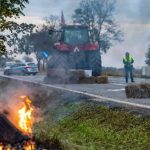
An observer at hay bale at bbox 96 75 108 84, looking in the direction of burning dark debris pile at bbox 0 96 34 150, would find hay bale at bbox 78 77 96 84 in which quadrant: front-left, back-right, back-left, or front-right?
front-right

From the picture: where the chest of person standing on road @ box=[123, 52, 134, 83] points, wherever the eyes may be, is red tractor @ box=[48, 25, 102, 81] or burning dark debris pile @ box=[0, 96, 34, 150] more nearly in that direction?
the burning dark debris pile

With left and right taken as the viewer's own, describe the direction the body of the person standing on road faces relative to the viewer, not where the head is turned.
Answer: facing the viewer

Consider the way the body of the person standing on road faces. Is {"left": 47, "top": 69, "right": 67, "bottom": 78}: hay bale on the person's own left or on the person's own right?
on the person's own right

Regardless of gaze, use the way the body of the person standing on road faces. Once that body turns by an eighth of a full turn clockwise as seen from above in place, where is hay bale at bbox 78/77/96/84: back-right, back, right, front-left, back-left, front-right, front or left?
front

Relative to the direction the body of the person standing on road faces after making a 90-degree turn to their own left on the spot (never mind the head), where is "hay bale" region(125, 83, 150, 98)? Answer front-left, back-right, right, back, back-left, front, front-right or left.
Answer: right
